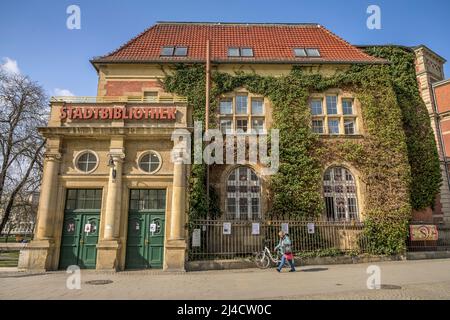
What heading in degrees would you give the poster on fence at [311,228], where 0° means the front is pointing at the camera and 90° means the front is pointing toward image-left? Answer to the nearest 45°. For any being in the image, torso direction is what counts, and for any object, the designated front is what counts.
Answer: approximately 0°

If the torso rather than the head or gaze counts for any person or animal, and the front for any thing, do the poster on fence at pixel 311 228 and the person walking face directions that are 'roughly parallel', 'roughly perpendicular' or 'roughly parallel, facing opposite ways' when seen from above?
roughly perpendicular

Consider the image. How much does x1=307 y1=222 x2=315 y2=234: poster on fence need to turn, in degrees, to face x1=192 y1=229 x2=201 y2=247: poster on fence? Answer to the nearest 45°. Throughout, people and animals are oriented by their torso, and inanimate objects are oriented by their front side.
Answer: approximately 45° to its right
